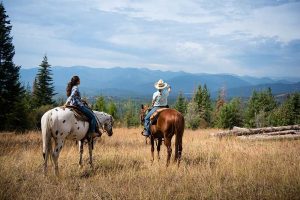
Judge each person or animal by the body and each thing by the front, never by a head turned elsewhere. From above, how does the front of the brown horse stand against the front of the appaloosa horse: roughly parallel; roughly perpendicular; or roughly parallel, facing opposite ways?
roughly perpendicular

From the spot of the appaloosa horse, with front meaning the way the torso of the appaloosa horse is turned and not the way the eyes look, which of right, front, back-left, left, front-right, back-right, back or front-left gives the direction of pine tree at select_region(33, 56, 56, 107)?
front-left

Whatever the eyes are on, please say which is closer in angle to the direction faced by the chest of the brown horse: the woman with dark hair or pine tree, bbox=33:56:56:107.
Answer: the pine tree

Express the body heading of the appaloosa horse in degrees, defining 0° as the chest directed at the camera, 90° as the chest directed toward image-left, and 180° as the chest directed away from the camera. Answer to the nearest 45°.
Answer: approximately 225°

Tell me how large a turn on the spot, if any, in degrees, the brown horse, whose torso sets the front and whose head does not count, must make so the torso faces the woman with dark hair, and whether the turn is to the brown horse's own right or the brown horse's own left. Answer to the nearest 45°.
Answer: approximately 45° to the brown horse's own left

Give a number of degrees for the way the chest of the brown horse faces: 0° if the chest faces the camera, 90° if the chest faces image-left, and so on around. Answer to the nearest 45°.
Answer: approximately 135°

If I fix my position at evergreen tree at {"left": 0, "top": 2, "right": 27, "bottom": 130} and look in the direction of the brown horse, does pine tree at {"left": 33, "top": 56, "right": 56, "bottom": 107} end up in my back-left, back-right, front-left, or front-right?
back-left

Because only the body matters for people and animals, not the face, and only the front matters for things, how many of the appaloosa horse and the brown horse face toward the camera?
0
